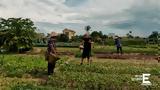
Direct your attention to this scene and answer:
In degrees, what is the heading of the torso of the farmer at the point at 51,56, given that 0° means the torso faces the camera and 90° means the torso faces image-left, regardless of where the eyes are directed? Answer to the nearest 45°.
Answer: approximately 270°
